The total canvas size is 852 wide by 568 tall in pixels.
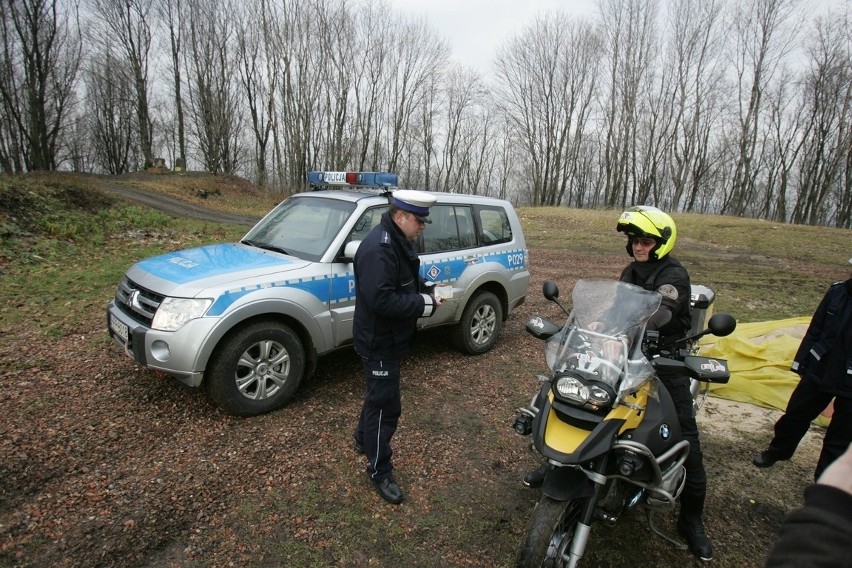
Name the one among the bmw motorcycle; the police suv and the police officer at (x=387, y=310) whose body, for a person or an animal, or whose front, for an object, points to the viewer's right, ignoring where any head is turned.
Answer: the police officer

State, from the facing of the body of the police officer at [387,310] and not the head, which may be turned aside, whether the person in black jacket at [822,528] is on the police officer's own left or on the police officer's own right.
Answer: on the police officer's own right

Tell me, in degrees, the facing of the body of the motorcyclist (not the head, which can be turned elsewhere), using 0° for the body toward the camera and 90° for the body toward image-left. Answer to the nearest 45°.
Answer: approximately 45°

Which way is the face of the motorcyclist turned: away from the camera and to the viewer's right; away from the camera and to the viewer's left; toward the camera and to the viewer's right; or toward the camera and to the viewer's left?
toward the camera and to the viewer's left

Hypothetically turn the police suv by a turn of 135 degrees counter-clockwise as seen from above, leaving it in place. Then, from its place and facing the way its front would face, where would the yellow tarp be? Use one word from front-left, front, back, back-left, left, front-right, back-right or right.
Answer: front

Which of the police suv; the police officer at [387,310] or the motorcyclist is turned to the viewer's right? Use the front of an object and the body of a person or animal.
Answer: the police officer

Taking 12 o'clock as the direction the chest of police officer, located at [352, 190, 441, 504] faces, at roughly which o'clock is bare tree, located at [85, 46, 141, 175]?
The bare tree is roughly at 8 o'clock from the police officer.

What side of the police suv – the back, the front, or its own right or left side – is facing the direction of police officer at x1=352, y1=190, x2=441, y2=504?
left

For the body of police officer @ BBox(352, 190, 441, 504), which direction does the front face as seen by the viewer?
to the viewer's right

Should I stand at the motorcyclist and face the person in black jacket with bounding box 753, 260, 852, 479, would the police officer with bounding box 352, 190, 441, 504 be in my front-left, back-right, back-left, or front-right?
back-left

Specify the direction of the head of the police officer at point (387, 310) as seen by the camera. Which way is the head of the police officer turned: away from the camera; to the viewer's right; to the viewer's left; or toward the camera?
to the viewer's right

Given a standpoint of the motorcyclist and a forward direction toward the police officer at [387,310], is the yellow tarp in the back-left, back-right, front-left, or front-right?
back-right

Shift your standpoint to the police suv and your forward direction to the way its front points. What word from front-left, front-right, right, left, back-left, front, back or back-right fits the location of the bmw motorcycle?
left

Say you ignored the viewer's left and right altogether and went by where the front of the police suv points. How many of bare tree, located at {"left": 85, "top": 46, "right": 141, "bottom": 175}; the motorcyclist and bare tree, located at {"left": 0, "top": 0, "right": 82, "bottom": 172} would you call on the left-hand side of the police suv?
1
